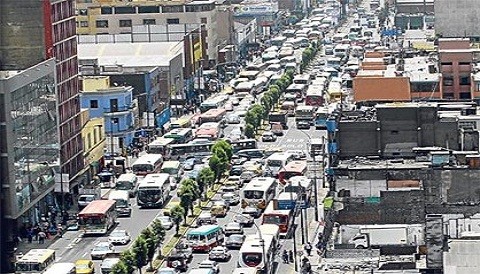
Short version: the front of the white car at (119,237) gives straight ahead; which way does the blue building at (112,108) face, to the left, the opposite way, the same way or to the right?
to the left

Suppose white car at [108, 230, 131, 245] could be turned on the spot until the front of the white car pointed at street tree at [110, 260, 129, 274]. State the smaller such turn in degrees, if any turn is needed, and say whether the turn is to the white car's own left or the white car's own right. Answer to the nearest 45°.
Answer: approximately 45° to the white car's own left

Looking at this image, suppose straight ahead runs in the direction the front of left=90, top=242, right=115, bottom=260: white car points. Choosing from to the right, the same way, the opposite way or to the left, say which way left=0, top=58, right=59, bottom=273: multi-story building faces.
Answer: to the left

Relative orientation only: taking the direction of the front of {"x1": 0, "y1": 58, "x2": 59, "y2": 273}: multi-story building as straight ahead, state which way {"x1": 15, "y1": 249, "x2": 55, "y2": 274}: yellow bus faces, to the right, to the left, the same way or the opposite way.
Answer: to the right

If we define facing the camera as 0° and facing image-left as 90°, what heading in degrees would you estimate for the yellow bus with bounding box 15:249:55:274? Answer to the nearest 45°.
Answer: approximately 45°

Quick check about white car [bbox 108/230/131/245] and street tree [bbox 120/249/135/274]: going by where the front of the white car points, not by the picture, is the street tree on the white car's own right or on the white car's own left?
on the white car's own left

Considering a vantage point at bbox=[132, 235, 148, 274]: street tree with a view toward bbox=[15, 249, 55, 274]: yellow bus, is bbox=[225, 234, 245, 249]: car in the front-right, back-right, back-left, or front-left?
back-right
